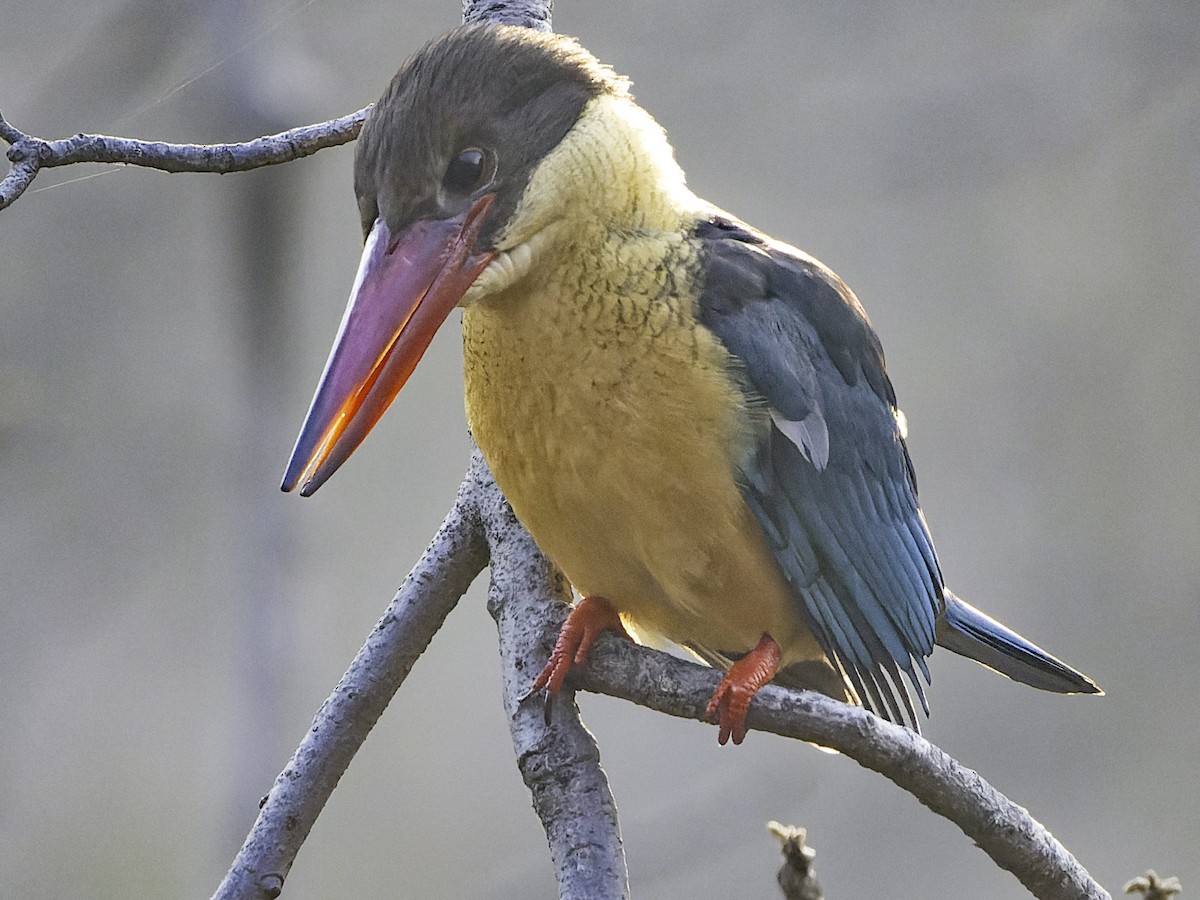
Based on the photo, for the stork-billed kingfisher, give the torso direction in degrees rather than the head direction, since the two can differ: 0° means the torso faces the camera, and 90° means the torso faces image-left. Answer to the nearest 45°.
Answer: approximately 45°
